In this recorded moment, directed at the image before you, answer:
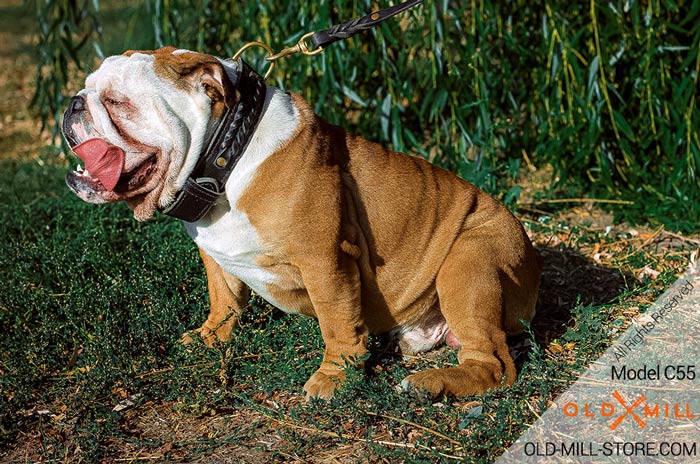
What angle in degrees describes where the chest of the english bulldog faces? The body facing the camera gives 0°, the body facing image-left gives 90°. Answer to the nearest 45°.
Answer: approximately 90°
